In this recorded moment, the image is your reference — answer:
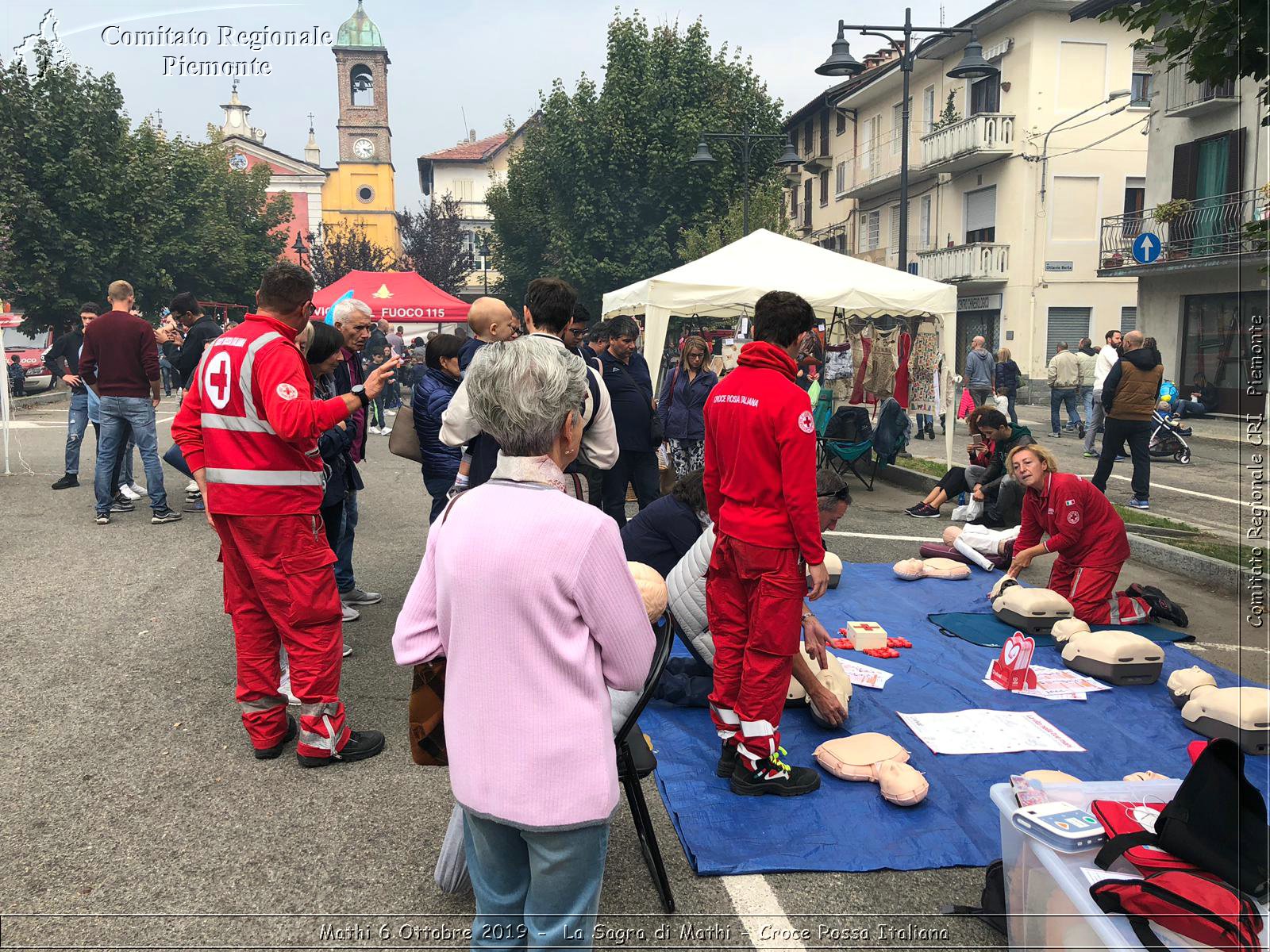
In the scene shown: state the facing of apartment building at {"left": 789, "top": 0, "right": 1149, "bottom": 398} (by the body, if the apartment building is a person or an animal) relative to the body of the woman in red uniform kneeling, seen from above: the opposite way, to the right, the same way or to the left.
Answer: the same way

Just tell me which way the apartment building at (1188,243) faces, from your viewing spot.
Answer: facing the viewer and to the left of the viewer

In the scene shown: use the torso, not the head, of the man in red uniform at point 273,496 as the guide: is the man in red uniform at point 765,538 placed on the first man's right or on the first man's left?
on the first man's right

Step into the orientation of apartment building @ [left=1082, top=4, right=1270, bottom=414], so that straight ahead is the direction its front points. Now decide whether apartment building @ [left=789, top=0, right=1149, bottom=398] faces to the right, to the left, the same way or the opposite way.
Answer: the same way

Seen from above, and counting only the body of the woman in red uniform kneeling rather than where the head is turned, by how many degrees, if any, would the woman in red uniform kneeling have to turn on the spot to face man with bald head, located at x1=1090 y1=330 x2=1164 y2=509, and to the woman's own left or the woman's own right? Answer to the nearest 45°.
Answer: approximately 135° to the woman's own right

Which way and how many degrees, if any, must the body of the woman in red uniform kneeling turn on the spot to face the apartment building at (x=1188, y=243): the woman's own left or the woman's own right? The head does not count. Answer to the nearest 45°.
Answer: approximately 135° to the woman's own right

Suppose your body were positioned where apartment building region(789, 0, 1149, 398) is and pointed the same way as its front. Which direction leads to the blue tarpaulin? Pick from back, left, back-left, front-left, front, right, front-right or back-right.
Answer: front-left

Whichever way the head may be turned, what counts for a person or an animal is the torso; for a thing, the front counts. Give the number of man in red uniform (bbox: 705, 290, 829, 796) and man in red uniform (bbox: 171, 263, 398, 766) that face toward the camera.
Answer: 0

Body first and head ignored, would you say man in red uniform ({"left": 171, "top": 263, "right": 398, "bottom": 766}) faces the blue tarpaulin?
no

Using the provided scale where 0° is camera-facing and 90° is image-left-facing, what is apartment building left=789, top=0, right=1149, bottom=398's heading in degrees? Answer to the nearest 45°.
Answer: approximately 45°

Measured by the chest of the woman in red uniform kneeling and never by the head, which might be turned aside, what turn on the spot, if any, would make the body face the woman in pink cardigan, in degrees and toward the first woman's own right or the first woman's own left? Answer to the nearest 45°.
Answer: approximately 45° to the first woman's own left

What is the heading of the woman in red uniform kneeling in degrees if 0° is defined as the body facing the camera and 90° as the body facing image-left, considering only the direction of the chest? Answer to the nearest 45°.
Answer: approximately 45°

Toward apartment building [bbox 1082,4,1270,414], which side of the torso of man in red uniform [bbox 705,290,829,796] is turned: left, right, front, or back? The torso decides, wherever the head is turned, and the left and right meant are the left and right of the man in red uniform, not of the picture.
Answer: front

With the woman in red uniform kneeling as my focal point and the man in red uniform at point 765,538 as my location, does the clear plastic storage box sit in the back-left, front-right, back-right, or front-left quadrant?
back-right

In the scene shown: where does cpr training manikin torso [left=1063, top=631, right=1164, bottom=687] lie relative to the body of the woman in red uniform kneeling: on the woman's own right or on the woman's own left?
on the woman's own left

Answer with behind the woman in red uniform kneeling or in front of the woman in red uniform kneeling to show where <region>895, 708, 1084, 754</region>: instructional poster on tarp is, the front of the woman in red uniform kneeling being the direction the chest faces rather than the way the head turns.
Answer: in front

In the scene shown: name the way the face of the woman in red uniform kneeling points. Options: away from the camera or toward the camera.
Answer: toward the camera

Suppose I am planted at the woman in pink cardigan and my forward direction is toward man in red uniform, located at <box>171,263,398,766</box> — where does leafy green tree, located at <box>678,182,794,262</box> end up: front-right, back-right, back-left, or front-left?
front-right

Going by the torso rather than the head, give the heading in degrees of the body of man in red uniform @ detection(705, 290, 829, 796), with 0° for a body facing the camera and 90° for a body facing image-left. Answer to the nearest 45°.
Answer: approximately 225°

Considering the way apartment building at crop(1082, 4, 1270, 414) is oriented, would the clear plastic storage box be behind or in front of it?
in front
